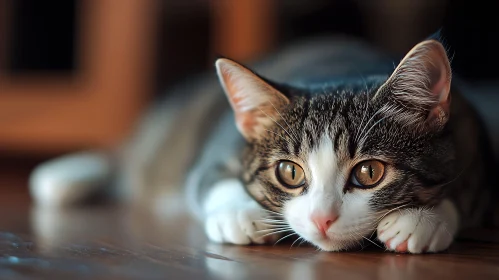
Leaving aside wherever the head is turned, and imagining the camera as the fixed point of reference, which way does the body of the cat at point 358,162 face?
toward the camera

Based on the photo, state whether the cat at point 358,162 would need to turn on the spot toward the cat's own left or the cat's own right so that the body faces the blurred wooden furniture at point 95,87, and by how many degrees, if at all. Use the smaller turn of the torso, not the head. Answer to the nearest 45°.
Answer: approximately 135° to the cat's own right
